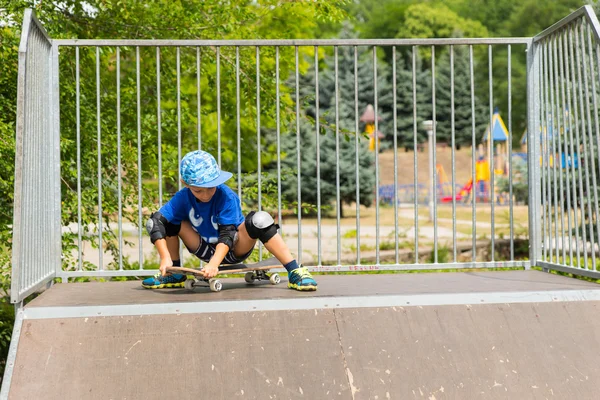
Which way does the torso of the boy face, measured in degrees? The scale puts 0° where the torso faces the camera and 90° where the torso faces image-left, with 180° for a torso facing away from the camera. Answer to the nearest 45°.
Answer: approximately 0°

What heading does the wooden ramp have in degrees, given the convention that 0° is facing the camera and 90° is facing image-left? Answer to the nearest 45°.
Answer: approximately 0°

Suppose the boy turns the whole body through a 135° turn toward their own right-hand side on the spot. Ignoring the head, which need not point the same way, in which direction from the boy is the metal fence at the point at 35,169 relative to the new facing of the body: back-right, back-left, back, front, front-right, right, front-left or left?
front-left
